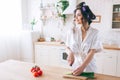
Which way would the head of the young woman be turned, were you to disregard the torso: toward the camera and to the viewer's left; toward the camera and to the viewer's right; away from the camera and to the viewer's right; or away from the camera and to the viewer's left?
toward the camera and to the viewer's left

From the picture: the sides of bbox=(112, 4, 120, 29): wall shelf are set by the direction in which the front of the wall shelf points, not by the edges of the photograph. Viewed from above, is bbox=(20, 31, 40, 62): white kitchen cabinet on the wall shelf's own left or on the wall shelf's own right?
on the wall shelf's own right

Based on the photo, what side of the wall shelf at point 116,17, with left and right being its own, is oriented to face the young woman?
front
